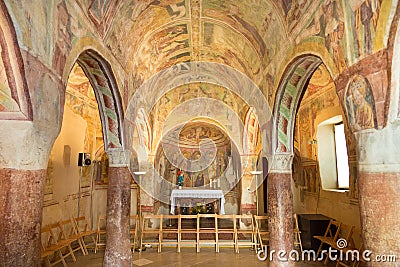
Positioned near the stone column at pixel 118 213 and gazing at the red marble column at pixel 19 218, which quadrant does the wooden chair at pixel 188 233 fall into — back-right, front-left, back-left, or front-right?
back-left

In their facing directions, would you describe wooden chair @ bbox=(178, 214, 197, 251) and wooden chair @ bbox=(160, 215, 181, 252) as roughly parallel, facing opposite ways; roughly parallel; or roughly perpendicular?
roughly parallel

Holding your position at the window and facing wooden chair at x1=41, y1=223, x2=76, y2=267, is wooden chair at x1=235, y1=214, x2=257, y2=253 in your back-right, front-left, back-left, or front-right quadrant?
front-right
